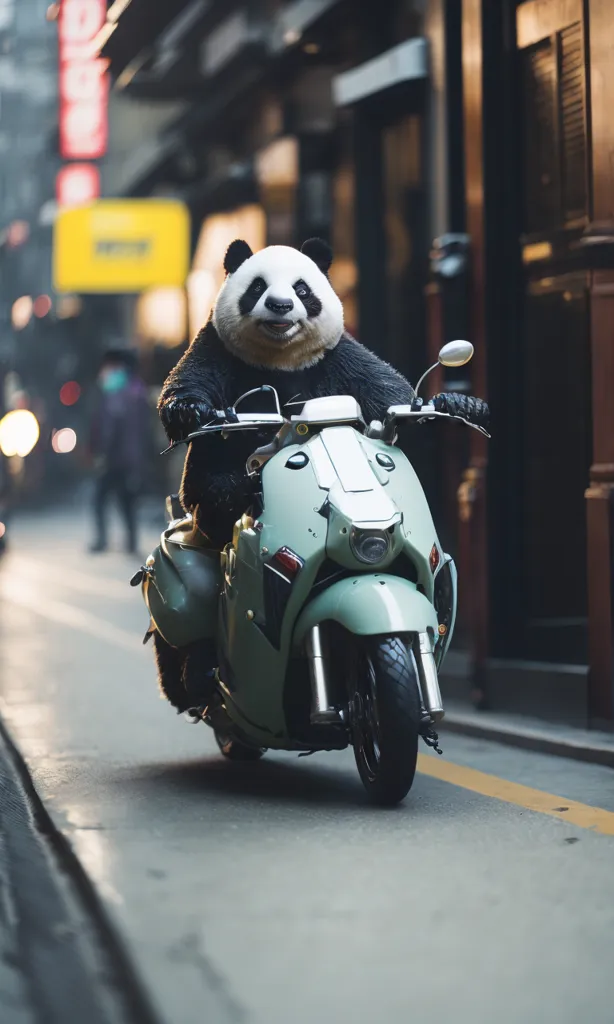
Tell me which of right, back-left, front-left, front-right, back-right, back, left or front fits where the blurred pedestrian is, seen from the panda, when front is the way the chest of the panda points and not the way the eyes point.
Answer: back

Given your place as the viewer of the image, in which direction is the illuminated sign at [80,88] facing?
facing the viewer

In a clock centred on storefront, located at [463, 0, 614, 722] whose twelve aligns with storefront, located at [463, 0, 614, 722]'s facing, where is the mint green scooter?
The mint green scooter is roughly at 11 o'clock from the storefront.

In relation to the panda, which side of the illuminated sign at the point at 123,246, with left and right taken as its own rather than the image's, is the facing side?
front

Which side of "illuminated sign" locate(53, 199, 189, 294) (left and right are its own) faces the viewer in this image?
front

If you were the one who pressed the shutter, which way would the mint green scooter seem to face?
facing the viewer and to the right of the viewer

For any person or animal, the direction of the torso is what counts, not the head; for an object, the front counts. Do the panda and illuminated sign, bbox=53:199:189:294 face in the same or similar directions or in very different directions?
same or similar directions

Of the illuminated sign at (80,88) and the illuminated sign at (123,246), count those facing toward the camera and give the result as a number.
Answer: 2

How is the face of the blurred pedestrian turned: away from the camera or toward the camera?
toward the camera

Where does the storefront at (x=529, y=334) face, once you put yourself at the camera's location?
facing the viewer and to the left of the viewer

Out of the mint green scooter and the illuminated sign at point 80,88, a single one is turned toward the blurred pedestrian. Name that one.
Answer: the illuminated sign

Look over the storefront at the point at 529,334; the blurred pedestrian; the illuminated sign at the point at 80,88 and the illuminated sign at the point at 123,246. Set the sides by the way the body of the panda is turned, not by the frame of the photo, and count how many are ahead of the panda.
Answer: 0

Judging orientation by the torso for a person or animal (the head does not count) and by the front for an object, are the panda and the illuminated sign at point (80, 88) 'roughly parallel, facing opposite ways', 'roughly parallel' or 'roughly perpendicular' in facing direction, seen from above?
roughly parallel

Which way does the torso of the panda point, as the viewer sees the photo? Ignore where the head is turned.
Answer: toward the camera

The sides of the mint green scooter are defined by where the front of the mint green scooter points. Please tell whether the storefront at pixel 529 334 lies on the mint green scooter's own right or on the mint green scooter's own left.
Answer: on the mint green scooter's own left

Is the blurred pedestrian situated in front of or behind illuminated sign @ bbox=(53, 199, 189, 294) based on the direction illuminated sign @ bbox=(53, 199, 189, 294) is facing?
in front

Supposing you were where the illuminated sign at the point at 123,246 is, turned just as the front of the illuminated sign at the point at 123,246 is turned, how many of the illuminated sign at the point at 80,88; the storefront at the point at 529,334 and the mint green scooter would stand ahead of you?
2

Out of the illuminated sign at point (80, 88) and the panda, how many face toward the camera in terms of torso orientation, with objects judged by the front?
2

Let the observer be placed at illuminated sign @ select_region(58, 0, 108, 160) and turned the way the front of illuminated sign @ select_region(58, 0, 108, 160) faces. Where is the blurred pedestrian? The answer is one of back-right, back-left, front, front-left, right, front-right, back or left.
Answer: front
